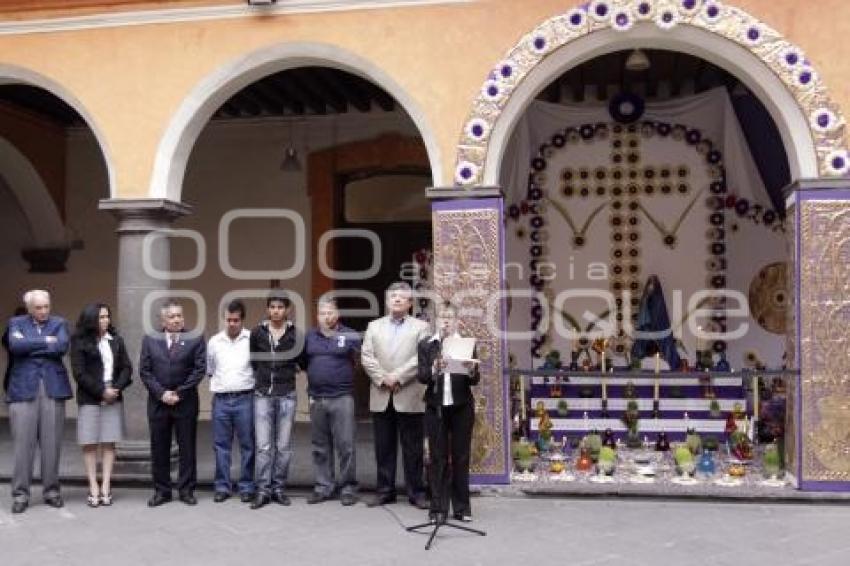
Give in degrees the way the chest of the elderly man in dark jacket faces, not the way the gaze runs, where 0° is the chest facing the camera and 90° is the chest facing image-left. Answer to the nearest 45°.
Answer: approximately 0°

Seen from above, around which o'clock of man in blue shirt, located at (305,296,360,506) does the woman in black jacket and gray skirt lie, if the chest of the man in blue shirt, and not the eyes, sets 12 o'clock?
The woman in black jacket and gray skirt is roughly at 3 o'clock from the man in blue shirt.

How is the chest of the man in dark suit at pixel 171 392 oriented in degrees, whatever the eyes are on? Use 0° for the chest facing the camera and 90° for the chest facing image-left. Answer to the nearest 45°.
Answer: approximately 0°

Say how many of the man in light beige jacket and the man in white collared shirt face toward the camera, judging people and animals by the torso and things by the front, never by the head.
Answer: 2

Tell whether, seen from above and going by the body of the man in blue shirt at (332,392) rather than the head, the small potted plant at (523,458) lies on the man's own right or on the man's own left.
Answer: on the man's own left

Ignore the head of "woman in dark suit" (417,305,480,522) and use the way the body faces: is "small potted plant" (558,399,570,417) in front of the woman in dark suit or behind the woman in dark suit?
behind

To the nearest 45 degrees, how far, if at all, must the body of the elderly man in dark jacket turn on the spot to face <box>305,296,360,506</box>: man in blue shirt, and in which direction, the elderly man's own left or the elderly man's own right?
approximately 90° to the elderly man's own left
